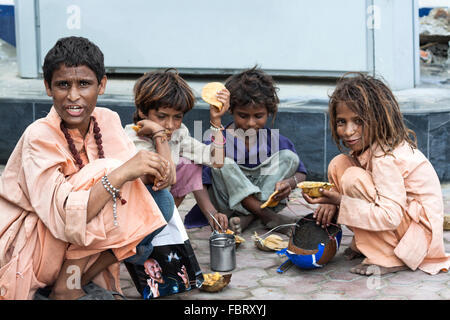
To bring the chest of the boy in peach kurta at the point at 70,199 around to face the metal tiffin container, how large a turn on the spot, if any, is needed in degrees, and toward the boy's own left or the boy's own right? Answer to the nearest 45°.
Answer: approximately 90° to the boy's own left

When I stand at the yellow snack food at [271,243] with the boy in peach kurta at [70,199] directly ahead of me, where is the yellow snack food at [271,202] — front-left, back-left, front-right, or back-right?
back-right

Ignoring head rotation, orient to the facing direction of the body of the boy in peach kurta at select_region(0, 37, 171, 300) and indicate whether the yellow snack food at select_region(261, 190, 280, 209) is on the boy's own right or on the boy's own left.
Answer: on the boy's own left

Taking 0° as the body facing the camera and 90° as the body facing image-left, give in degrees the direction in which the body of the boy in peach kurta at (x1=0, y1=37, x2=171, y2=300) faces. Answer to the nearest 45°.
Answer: approximately 315°
